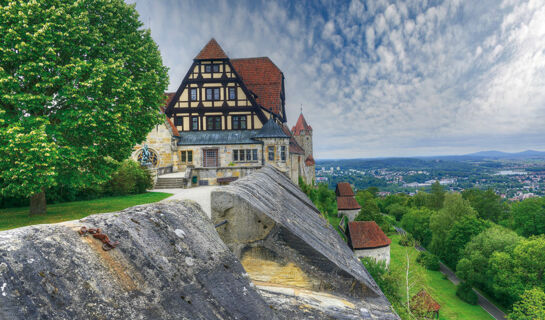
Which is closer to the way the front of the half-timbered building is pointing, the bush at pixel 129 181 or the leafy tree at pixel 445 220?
the bush

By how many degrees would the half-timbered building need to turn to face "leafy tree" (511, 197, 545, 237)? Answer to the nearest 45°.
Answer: approximately 90° to its left

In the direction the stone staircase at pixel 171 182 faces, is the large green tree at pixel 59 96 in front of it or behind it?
in front

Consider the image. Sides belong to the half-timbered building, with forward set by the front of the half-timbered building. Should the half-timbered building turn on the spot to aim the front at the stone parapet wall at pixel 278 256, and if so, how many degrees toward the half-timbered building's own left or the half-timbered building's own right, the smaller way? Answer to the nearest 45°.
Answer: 0° — it already faces it

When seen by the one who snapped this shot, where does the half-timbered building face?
facing the viewer

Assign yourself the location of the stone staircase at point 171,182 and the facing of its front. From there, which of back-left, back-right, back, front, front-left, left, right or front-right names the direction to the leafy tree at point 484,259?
left

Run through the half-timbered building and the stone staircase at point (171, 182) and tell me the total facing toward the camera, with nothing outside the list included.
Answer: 2

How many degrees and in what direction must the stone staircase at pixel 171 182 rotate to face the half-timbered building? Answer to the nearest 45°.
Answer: approximately 135° to its left

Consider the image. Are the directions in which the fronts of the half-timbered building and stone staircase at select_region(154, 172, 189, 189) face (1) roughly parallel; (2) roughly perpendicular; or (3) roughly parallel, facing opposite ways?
roughly parallel

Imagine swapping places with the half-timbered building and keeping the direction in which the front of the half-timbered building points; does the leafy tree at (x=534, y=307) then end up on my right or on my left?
on my left

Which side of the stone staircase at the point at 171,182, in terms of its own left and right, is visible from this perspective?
front

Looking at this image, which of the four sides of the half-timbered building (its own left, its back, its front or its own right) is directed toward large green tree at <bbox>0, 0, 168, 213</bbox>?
front

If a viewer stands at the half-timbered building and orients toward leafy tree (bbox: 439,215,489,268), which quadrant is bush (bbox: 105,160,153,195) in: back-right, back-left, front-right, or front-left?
back-right

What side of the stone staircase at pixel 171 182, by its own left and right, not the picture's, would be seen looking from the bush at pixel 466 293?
left

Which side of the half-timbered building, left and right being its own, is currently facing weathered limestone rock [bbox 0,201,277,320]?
front

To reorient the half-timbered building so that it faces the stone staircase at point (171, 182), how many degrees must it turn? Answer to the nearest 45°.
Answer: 0° — it already faces it
